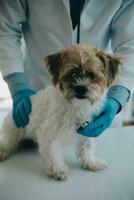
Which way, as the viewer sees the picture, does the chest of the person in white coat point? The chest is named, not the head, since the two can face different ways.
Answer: toward the camera

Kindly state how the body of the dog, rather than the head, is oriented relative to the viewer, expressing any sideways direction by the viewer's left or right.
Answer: facing the viewer and to the right of the viewer
